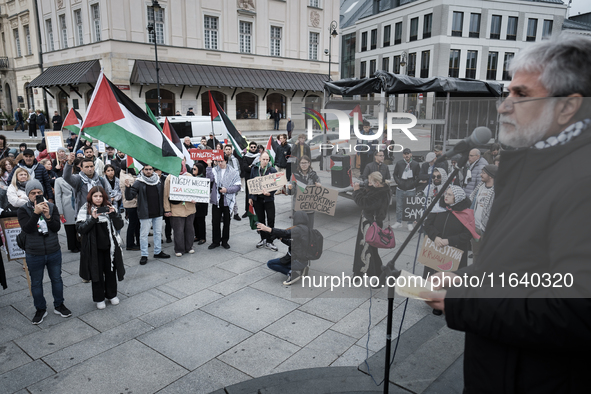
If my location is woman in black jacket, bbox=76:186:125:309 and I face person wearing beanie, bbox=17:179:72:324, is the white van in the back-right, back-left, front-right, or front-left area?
back-right

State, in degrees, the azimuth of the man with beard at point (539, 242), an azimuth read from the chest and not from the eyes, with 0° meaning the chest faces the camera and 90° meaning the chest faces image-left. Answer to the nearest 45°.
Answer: approximately 90°

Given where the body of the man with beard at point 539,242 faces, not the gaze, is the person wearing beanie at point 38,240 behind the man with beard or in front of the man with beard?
in front

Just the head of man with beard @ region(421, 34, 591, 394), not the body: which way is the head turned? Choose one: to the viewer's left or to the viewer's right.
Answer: to the viewer's left

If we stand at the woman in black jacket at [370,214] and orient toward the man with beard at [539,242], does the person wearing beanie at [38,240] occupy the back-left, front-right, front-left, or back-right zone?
front-right

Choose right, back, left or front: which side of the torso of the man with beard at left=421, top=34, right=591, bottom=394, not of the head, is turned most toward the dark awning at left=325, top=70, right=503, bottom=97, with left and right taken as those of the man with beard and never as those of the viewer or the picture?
right

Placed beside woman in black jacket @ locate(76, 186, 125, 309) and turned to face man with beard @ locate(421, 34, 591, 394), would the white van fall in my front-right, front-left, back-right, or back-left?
back-left

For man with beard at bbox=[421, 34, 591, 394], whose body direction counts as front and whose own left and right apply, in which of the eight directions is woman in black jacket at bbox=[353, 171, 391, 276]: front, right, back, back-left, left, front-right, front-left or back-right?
front-right
